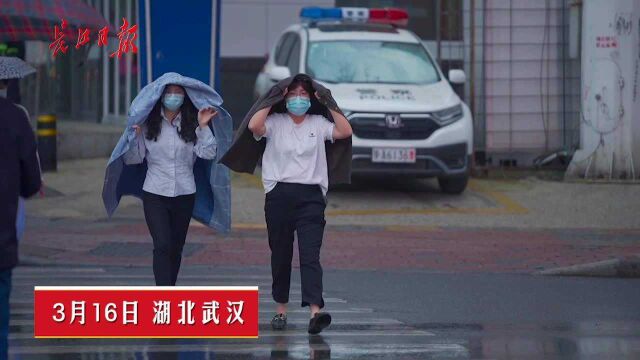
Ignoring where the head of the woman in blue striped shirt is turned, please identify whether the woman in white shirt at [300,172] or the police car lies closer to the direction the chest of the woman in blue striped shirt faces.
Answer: the woman in white shirt

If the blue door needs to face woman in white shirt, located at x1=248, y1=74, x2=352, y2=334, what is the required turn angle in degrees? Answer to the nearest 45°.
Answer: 0° — it already faces them

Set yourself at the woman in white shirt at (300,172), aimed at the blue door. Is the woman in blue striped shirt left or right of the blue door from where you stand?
left

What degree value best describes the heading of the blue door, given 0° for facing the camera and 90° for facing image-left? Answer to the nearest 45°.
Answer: approximately 0°

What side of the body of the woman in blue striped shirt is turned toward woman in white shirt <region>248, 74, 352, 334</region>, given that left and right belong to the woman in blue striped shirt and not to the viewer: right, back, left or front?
left

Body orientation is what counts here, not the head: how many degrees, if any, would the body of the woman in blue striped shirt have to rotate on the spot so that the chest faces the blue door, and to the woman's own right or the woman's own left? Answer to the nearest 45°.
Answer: approximately 180°

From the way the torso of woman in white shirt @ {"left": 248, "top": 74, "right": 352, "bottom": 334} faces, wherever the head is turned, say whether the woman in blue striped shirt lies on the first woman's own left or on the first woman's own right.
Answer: on the first woman's own right

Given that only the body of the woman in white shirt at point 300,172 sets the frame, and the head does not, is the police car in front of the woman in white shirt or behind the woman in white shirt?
behind

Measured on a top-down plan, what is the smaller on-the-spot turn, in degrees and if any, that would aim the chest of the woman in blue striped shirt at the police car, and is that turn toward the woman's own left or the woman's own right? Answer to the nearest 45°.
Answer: approximately 180°

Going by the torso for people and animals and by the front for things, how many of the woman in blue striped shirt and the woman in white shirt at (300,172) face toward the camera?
2
